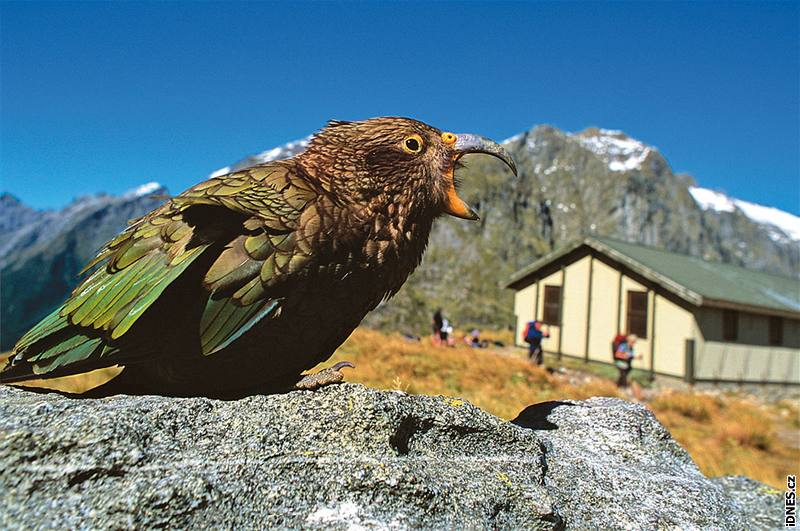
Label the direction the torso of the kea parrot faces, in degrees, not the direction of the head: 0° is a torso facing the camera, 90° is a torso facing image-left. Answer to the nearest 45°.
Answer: approximately 270°

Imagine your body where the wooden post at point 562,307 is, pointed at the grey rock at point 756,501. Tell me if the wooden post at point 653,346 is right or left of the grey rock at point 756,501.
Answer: left
